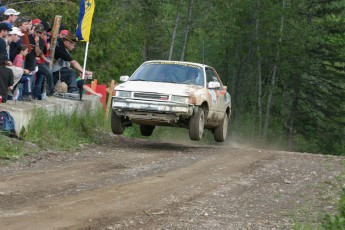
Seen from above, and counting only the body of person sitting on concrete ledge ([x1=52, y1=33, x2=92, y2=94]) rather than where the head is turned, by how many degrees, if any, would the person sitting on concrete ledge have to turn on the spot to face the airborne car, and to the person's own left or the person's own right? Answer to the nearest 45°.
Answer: approximately 45° to the person's own right

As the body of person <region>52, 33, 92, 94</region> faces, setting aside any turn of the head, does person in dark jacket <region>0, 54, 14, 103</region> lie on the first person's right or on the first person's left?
on the first person's right

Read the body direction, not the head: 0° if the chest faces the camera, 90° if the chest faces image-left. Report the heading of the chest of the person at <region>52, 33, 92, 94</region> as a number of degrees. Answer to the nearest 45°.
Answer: approximately 270°
